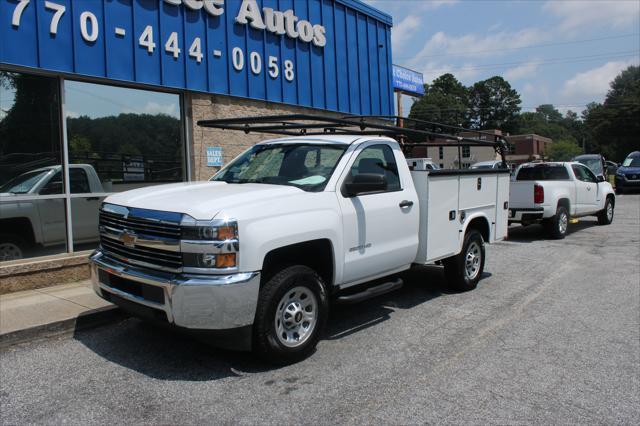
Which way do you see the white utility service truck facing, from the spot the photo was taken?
facing the viewer and to the left of the viewer

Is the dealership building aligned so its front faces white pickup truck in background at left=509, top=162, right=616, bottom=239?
no

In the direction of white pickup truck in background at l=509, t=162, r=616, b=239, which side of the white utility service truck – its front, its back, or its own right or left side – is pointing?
back

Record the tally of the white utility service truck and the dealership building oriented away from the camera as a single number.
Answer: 0

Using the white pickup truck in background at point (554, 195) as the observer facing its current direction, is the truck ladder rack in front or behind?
behind

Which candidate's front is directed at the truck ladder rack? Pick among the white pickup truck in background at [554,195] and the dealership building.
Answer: the dealership building

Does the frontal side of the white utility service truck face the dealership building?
no

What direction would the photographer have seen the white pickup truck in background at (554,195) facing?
facing away from the viewer and to the right of the viewer

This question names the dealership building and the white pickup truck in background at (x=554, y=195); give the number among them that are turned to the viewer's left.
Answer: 0

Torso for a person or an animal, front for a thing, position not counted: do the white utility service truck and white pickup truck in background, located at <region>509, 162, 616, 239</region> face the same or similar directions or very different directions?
very different directions

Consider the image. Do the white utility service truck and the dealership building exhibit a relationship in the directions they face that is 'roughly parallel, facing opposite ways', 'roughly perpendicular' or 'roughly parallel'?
roughly perpendicular

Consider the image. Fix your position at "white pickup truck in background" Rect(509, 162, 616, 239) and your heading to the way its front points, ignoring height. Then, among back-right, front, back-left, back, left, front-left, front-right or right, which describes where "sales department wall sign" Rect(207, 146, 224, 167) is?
back

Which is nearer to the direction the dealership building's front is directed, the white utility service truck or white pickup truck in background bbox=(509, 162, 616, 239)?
the white utility service truck

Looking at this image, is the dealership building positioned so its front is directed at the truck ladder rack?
yes
